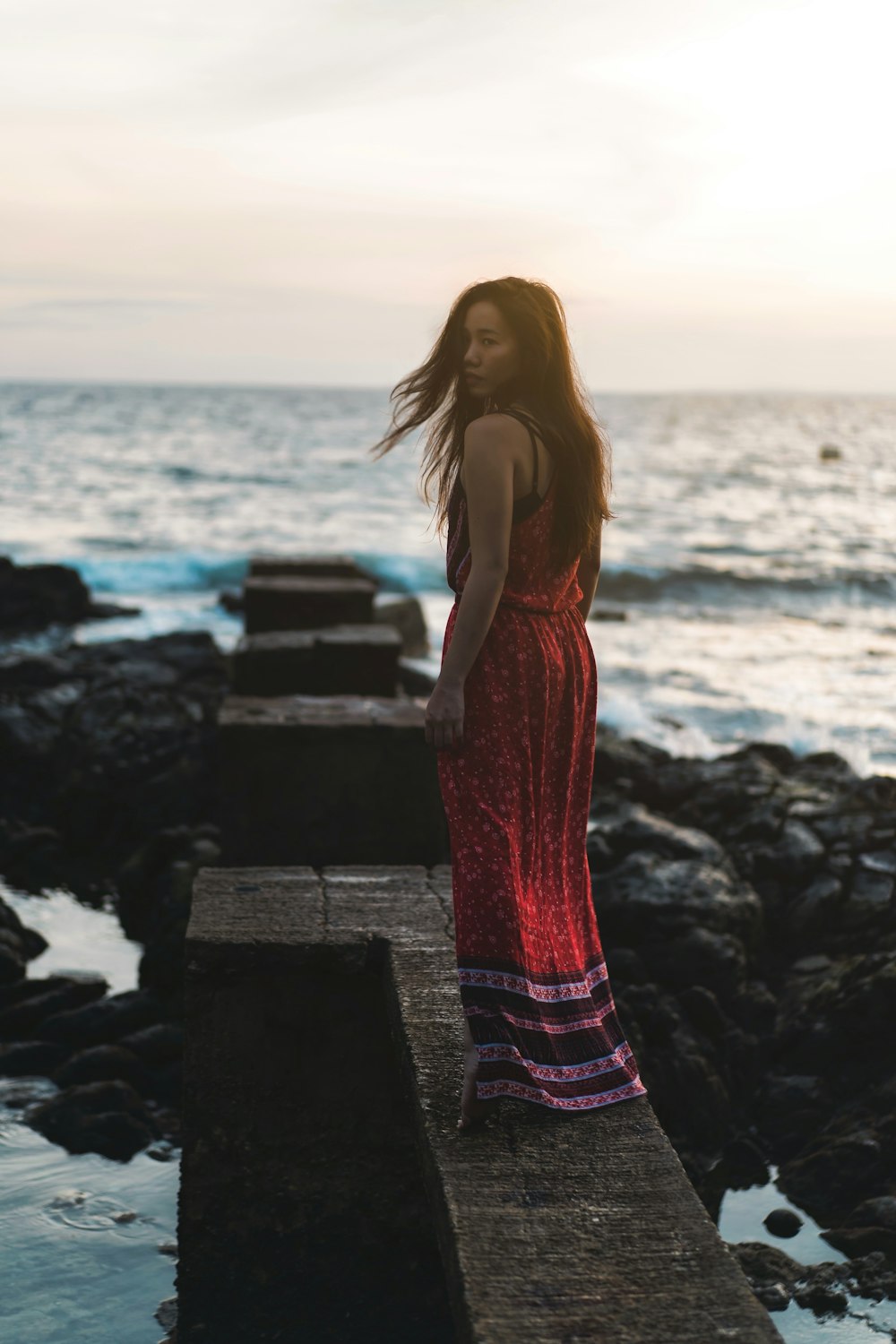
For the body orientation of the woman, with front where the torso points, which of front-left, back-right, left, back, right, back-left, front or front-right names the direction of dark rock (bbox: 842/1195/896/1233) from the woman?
right

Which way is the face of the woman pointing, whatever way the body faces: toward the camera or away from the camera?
toward the camera

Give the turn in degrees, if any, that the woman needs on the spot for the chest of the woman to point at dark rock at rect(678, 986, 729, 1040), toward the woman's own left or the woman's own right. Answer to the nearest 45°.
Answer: approximately 45° to the woman's own right

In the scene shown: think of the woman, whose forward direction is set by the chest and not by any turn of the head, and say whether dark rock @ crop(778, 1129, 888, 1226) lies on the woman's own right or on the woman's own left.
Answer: on the woman's own right

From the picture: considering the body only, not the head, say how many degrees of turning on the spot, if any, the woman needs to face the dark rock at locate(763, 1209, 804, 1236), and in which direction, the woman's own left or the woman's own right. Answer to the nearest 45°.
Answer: approximately 90° to the woman's own right

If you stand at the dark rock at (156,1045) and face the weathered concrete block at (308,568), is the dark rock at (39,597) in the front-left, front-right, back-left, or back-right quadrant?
front-left

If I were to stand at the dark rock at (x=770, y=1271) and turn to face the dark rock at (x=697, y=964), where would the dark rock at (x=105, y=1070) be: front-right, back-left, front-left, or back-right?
front-left

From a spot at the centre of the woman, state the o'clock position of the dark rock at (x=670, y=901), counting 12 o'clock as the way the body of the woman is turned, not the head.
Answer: The dark rock is roughly at 2 o'clock from the woman.

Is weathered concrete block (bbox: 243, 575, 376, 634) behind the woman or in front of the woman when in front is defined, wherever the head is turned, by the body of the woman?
in front
